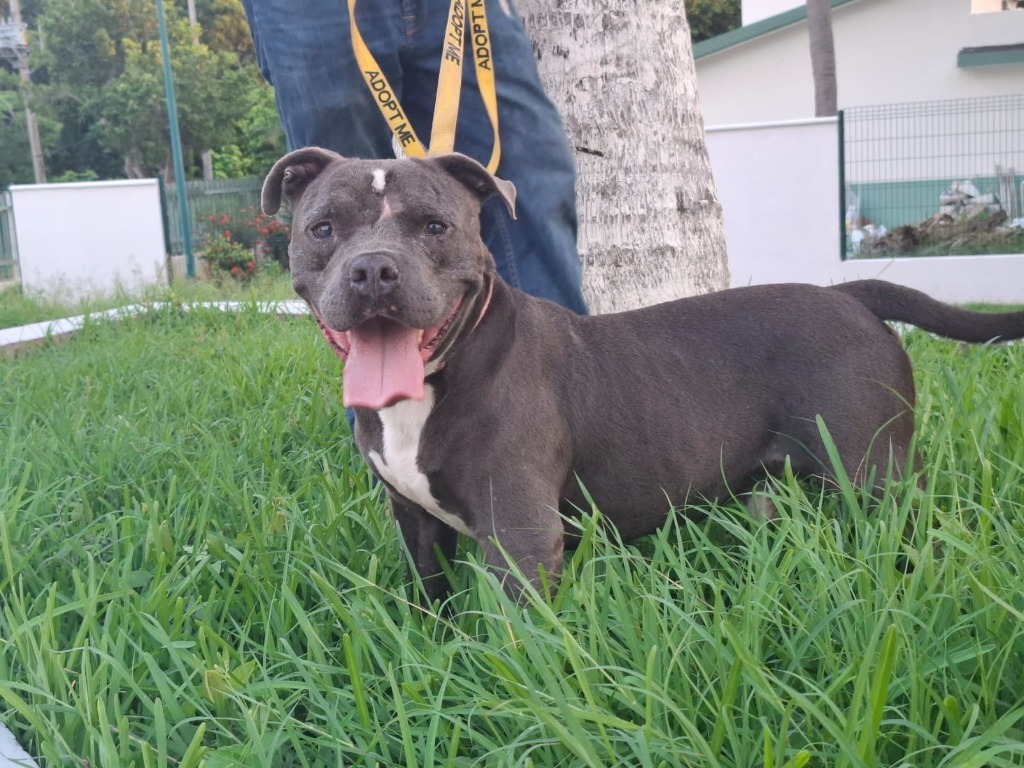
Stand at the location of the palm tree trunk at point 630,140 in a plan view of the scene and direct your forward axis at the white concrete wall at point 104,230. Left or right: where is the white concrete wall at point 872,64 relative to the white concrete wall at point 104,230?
right

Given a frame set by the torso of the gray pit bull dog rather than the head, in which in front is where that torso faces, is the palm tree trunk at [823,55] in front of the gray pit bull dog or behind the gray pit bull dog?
behind

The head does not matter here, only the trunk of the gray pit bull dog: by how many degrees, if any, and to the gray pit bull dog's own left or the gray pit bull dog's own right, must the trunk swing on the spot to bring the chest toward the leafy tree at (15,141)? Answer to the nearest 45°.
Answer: approximately 90° to the gray pit bull dog's own right

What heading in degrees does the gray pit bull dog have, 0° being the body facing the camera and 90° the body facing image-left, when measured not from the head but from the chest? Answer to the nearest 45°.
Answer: approximately 45°

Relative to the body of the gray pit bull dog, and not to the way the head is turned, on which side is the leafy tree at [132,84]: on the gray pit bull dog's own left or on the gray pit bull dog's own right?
on the gray pit bull dog's own right

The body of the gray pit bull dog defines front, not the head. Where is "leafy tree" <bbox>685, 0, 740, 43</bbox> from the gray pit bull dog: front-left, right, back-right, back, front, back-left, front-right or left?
back-right

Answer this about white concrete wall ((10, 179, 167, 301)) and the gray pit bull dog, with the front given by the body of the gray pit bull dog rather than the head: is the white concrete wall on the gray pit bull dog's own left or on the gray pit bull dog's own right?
on the gray pit bull dog's own right

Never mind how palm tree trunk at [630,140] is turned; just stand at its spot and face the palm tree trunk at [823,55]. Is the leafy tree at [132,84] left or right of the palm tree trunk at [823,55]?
left

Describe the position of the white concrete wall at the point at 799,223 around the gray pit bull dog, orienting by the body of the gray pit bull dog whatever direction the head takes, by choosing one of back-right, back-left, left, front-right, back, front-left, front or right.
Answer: back-right

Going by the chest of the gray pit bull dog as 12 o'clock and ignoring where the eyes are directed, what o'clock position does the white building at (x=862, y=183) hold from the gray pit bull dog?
The white building is roughly at 5 o'clock from the gray pit bull dog.

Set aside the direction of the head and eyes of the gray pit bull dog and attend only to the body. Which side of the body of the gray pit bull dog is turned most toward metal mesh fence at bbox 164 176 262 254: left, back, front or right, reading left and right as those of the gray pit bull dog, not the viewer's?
right
